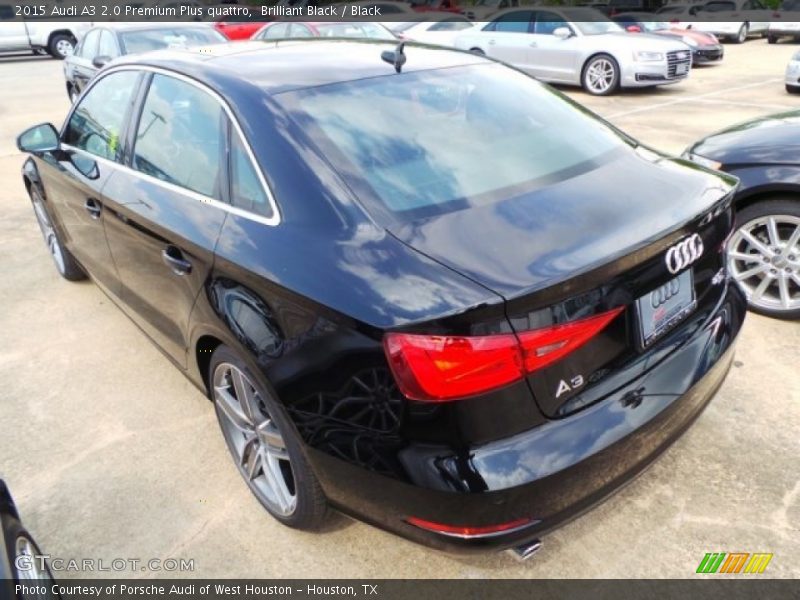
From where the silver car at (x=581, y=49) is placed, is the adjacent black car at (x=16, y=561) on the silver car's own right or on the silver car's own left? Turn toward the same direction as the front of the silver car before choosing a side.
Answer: on the silver car's own right

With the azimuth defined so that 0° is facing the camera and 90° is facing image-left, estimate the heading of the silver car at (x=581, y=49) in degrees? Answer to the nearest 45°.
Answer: approximately 315°

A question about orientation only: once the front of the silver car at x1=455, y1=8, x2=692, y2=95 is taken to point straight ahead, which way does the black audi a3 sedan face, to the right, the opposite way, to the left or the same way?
the opposite way

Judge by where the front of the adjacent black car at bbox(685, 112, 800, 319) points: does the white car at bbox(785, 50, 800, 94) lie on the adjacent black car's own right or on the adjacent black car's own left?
on the adjacent black car's own right

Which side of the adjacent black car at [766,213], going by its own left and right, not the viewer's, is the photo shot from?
left

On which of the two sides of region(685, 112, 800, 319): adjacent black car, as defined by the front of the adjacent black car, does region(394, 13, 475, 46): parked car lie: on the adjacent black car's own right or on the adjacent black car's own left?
on the adjacent black car's own right

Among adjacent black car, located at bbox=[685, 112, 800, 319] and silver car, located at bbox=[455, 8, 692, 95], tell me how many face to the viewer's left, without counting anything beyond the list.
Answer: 1

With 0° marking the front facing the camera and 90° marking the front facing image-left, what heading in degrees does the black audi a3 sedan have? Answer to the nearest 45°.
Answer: approximately 135°

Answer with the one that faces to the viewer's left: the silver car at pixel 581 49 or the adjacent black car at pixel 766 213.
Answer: the adjacent black car
